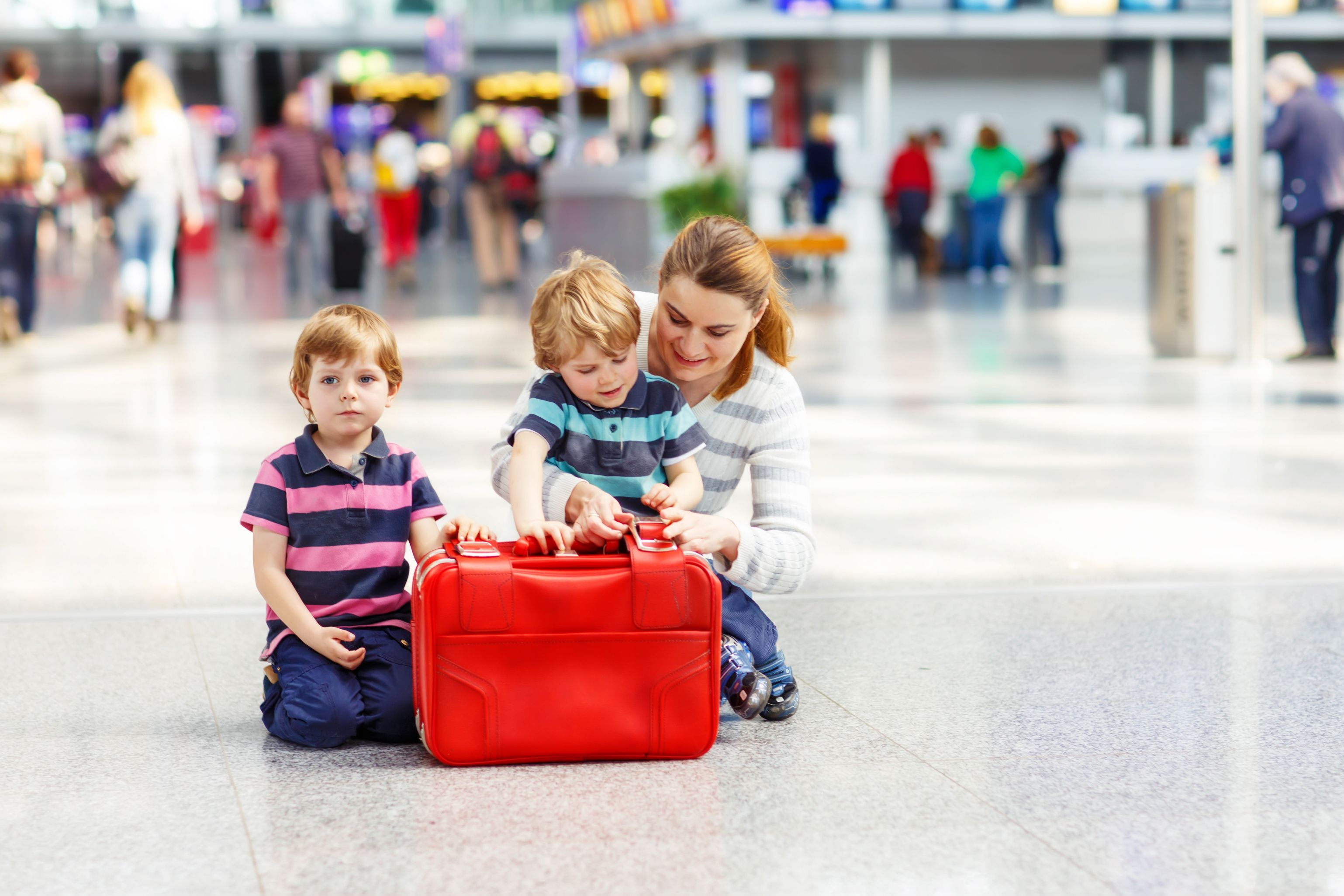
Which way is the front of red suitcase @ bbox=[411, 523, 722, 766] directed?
toward the camera

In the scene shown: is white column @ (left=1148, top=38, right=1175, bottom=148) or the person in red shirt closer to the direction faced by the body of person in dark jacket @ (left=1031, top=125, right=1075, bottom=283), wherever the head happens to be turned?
the person in red shirt

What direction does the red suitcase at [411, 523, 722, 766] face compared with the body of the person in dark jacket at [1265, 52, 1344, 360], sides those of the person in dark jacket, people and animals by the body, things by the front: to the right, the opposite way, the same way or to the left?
to the left

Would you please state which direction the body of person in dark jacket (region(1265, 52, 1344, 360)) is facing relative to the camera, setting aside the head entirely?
to the viewer's left

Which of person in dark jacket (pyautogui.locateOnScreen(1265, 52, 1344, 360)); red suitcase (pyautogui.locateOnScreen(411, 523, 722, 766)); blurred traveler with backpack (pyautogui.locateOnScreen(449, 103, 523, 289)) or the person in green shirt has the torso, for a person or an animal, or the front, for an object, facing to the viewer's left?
the person in dark jacket

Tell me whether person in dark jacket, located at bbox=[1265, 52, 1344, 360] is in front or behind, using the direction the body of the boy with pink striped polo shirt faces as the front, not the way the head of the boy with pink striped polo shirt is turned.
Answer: behind

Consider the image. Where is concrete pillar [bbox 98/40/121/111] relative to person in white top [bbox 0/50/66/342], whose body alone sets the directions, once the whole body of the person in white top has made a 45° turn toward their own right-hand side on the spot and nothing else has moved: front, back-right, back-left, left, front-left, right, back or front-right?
front-left

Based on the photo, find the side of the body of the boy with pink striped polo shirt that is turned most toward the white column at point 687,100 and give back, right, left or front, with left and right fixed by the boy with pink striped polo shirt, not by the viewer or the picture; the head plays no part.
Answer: back

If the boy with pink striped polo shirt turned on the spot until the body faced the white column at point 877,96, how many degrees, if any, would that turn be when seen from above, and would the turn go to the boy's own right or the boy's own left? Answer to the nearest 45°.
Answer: approximately 180°

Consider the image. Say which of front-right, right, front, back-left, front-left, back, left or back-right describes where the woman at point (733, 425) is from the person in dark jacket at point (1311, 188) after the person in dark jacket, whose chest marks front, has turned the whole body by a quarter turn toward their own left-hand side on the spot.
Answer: front

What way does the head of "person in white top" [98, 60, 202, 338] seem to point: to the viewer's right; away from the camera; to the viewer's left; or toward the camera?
away from the camera

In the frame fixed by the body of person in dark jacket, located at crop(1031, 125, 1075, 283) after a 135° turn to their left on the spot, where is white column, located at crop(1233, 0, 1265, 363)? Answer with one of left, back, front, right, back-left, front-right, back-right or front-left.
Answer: front-right

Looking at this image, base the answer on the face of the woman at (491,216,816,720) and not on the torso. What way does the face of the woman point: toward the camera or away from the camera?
toward the camera

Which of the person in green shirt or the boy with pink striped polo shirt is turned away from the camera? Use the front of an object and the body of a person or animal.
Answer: the person in green shirt

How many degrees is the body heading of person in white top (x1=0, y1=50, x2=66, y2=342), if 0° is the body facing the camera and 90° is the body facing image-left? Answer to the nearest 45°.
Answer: approximately 180°
